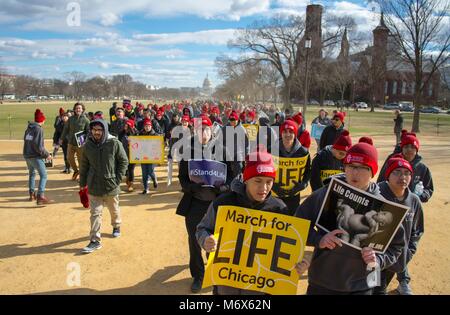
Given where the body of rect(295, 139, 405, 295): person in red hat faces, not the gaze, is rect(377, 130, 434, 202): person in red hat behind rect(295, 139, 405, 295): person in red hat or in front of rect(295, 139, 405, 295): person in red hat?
behind

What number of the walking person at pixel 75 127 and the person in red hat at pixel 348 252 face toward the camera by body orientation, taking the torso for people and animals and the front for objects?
2

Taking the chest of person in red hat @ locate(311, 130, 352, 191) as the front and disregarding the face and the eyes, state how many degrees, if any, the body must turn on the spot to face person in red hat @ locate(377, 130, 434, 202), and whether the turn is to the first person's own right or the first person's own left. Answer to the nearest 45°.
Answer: approximately 45° to the first person's own left

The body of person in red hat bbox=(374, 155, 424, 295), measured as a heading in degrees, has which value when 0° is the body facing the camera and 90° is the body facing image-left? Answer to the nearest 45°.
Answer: approximately 0°

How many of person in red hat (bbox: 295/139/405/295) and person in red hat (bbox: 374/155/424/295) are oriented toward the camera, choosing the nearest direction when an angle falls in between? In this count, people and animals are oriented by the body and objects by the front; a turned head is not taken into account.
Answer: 2

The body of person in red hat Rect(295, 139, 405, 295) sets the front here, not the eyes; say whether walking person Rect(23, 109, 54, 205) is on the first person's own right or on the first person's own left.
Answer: on the first person's own right
